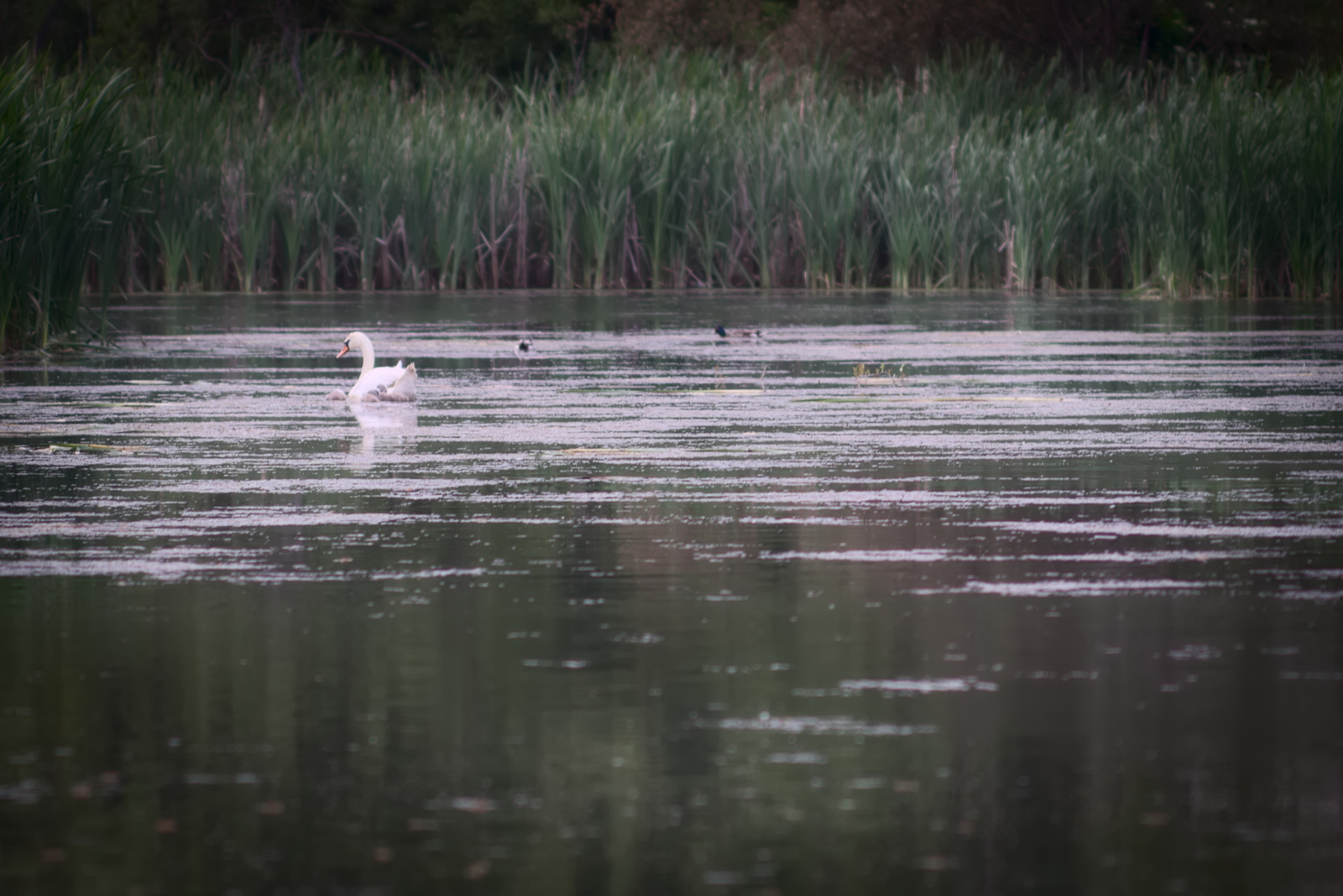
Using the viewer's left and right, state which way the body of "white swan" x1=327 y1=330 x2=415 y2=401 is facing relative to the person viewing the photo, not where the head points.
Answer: facing to the left of the viewer
